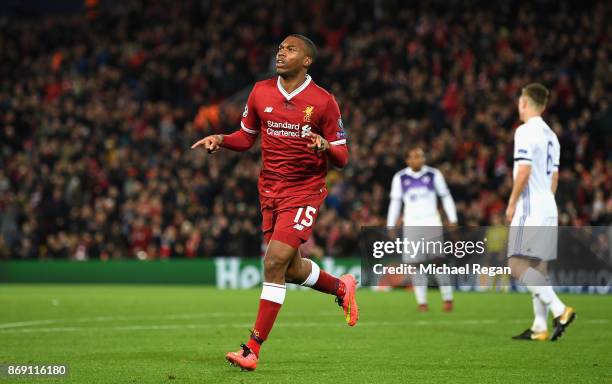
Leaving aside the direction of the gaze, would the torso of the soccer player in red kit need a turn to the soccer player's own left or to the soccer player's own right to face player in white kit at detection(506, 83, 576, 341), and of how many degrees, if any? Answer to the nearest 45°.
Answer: approximately 180°

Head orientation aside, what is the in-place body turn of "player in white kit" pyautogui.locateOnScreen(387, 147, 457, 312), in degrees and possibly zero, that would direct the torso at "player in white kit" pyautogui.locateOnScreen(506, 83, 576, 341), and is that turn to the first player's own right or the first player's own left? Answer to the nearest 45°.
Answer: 0° — they already face them

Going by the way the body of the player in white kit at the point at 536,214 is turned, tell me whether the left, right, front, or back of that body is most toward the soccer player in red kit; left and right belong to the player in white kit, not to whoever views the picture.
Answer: left

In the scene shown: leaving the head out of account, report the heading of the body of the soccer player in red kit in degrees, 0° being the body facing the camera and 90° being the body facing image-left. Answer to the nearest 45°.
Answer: approximately 45°

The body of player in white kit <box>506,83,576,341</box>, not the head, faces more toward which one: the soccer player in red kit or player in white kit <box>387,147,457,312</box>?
the player in white kit

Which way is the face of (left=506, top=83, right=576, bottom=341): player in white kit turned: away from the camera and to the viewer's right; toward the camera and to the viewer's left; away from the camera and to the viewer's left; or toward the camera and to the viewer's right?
away from the camera and to the viewer's left

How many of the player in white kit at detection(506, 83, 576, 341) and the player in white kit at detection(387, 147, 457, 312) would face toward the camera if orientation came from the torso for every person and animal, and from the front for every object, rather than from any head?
1

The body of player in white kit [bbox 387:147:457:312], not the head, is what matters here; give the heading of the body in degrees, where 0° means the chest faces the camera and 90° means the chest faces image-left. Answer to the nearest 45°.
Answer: approximately 0°
